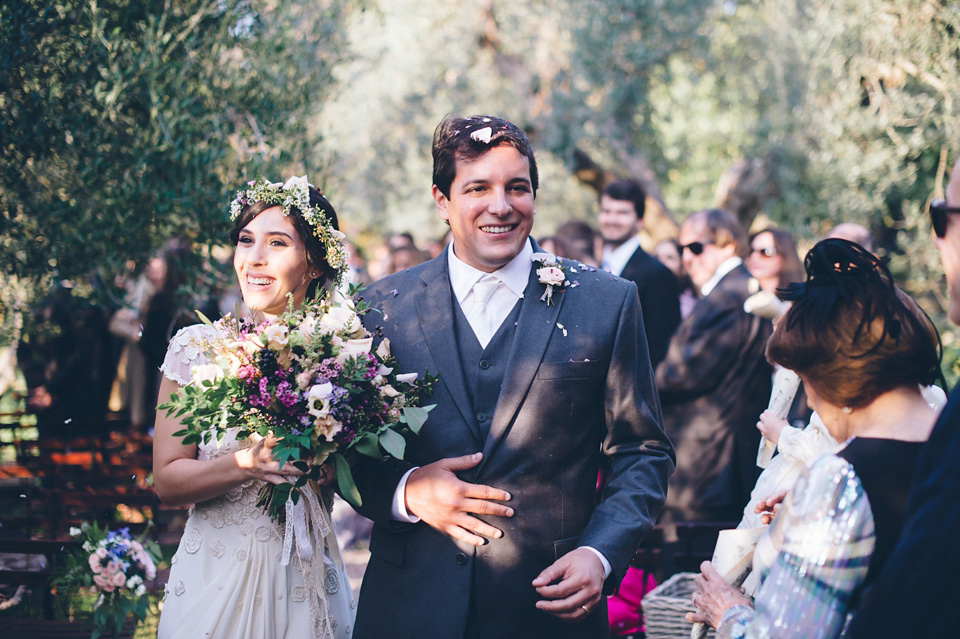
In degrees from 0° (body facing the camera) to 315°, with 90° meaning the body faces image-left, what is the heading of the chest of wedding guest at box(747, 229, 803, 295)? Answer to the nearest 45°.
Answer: approximately 45°

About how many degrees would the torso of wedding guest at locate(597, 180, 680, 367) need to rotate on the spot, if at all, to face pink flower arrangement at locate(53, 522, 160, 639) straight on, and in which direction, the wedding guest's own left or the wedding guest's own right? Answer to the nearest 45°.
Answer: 0° — they already face it

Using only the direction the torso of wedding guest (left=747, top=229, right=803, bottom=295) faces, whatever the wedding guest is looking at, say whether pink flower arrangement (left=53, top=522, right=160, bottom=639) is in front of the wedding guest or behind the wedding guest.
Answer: in front

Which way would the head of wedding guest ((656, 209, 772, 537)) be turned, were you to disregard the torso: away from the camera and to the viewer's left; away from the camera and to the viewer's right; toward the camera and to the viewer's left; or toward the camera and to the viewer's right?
toward the camera and to the viewer's left

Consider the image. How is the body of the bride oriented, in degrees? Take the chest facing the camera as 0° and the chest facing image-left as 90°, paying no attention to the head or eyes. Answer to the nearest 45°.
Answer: approximately 0°

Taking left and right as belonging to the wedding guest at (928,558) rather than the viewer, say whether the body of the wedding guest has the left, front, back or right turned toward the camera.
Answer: left

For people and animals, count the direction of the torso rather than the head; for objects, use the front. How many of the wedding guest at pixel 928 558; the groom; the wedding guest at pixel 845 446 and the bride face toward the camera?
2

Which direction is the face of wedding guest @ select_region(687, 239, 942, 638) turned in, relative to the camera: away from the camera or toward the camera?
away from the camera

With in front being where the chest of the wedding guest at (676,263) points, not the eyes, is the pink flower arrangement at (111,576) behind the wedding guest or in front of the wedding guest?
in front
